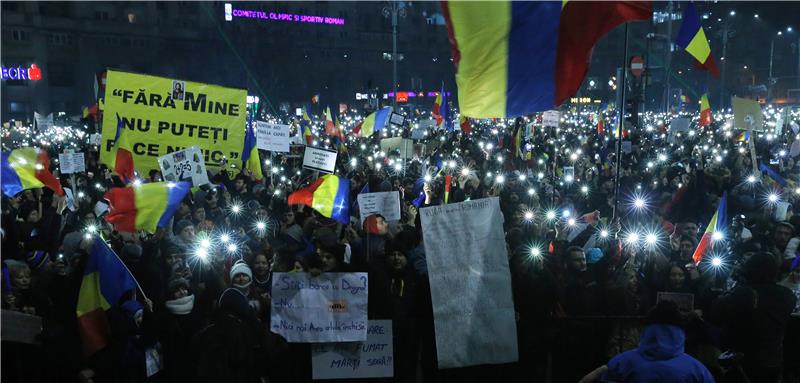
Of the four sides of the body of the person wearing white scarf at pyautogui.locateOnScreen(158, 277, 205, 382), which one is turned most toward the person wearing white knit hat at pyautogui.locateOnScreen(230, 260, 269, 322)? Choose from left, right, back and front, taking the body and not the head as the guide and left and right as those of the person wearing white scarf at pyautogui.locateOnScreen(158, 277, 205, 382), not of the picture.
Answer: left

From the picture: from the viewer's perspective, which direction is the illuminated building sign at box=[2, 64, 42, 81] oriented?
toward the camera

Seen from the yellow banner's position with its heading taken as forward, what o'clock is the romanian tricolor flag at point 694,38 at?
The romanian tricolor flag is roughly at 9 o'clock from the yellow banner.

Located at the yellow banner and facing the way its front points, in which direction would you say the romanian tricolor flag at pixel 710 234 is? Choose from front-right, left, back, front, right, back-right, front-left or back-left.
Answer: front-left

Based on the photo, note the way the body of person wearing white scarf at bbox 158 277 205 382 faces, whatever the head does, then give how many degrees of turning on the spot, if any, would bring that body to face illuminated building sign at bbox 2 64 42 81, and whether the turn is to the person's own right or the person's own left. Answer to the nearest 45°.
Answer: approximately 180°

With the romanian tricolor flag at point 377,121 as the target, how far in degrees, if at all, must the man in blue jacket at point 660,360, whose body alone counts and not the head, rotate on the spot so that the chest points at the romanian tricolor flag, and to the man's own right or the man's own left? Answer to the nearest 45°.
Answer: approximately 45° to the man's own left

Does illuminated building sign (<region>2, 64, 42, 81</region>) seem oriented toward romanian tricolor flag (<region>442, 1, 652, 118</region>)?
yes

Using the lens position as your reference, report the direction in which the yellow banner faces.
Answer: facing the viewer

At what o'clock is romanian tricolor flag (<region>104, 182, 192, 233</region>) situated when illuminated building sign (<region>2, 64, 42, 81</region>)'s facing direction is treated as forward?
The romanian tricolor flag is roughly at 12 o'clock from the illuminated building sign.

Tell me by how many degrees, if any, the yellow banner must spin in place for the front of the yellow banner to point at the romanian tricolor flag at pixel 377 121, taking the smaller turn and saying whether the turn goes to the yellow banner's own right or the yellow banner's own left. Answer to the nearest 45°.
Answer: approximately 135° to the yellow banner's own left

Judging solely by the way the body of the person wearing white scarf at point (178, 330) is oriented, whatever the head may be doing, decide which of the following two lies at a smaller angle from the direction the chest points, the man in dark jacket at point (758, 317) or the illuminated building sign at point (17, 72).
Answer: the man in dark jacket

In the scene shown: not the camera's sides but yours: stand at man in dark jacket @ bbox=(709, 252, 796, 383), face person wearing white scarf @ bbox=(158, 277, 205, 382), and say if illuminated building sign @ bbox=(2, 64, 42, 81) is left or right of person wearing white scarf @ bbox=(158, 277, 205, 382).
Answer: right

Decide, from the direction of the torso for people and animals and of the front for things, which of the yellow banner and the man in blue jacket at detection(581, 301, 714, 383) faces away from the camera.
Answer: the man in blue jacket

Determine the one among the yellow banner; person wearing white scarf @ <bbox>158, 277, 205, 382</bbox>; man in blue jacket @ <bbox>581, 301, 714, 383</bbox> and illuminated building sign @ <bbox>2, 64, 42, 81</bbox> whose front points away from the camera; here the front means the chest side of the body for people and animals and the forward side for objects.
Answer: the man in blue jacket

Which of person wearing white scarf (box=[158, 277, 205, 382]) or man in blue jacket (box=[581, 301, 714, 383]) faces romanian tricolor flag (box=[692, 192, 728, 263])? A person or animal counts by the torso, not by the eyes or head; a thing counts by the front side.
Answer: the man in blue jacket

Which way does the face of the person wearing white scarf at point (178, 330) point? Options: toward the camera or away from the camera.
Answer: toward the camera
